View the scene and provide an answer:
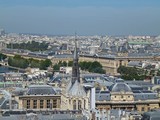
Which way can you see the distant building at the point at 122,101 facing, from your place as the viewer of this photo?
facing the viewer
